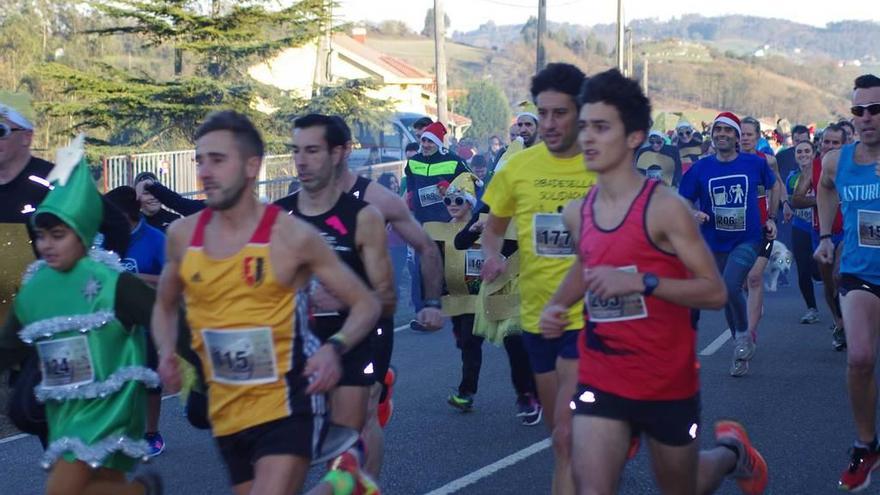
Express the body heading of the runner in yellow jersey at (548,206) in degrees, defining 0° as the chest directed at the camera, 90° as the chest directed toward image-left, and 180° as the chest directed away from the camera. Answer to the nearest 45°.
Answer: approximately 0°

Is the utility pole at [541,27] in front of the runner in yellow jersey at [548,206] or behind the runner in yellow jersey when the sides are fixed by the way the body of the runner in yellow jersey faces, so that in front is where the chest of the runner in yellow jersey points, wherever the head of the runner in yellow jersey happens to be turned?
behind

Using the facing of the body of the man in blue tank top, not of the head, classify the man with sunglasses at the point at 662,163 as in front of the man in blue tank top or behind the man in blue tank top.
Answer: behind

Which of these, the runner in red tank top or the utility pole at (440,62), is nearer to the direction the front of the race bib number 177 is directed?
the runner in red tank top

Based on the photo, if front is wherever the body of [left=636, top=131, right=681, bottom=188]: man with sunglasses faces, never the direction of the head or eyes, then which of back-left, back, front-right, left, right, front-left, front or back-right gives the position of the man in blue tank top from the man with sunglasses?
front

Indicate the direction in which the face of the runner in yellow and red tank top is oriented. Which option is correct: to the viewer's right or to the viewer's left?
to the viewer's left

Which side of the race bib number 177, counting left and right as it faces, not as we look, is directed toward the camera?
front

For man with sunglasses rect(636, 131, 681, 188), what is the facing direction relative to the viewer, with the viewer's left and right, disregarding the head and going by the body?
facing the viewer

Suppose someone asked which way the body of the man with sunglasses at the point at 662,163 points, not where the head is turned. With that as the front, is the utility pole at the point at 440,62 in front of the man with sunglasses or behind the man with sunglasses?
behind

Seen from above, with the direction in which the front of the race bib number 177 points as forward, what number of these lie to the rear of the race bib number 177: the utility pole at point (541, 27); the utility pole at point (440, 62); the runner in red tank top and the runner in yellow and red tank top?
2

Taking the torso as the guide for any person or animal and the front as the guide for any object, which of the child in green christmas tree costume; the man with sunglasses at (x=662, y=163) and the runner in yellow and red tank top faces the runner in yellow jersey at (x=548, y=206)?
the man with sunglasses

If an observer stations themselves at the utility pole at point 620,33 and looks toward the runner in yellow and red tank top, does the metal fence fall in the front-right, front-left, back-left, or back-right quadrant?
front-right

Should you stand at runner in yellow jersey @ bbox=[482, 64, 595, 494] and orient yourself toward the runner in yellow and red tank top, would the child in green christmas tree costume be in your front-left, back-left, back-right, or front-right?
front-right

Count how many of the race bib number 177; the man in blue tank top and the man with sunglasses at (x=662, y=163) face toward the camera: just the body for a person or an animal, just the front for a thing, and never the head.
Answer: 3

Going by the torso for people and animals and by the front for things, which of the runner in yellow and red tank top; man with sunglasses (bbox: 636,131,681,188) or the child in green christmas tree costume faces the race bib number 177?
the man with sunglasses

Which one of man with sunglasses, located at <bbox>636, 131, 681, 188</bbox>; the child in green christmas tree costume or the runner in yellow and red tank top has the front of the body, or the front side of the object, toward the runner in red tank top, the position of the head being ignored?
the man with sunglasses
